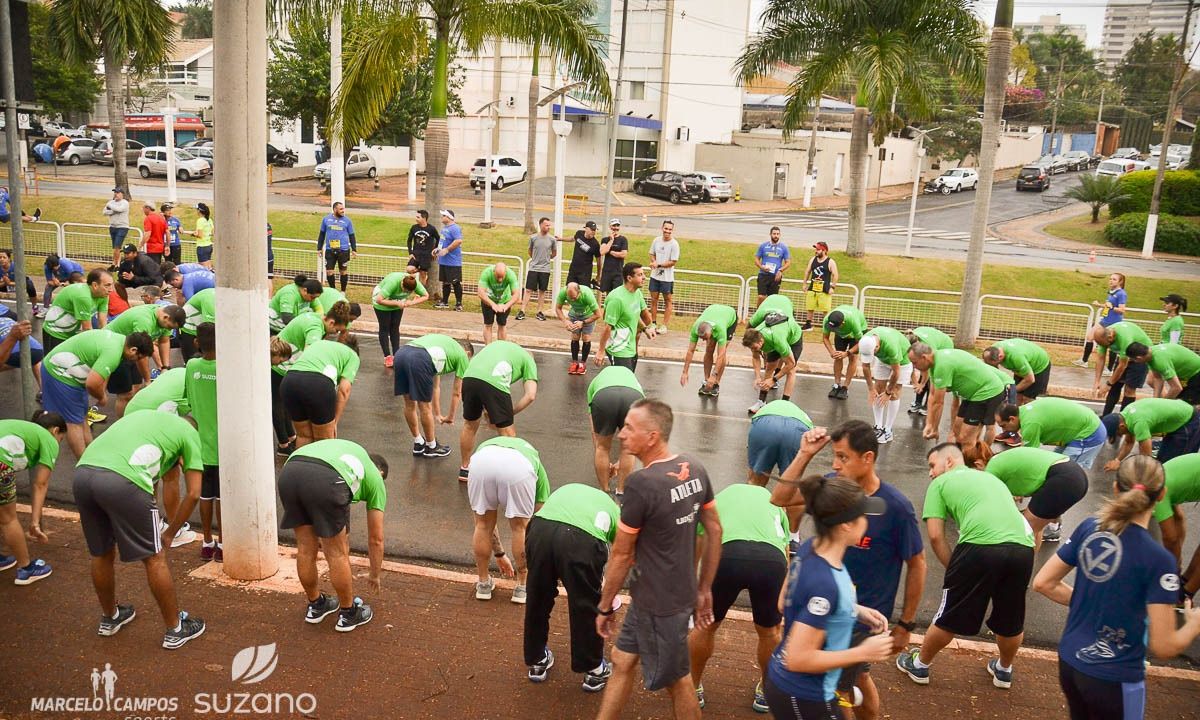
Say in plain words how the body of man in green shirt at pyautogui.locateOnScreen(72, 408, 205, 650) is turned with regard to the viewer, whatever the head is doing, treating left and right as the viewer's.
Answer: facing away from the viewer and to the right of the viewer

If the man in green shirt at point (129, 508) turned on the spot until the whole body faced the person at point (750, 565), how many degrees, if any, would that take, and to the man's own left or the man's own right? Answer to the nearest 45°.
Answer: approximately 90° to the man's own right

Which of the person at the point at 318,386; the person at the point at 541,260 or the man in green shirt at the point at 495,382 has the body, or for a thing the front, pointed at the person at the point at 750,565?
the person at the point at 541,260

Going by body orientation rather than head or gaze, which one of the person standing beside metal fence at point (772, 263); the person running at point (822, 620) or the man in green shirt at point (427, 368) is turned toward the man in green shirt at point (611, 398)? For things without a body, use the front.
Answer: the person standing beside metal fence at point (772, 263)

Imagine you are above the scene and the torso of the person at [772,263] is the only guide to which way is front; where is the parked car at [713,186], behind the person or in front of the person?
behind

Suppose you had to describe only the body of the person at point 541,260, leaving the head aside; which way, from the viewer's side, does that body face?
toward the camera

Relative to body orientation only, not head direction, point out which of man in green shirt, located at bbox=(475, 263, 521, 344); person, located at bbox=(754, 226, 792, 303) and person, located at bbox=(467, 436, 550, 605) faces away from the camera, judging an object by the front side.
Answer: person, located at bbox=(467, 436, 550, 605)

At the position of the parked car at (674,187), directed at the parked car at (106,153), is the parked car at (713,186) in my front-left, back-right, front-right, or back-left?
back-right

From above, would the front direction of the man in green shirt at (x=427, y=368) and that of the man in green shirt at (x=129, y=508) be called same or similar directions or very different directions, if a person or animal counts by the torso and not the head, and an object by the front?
same or similar directions

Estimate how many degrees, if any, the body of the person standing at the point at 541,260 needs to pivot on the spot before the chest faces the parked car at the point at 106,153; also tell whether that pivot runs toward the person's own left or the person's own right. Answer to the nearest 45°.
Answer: approximately 135° to the person's own right

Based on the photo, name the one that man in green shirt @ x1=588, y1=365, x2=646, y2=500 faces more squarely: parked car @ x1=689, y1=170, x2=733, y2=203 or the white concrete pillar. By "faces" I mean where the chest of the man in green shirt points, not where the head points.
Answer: the parked car

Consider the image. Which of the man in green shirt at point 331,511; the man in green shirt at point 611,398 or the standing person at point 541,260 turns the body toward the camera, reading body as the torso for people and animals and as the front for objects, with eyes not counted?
the standing person

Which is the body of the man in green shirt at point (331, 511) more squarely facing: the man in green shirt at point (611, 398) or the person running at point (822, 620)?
the man in green shirt

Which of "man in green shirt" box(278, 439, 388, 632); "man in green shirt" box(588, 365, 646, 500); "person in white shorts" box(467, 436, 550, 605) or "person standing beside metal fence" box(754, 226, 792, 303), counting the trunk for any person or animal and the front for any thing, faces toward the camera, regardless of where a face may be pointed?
"person standing beside metal fence" box(754, 226, 792, 303)

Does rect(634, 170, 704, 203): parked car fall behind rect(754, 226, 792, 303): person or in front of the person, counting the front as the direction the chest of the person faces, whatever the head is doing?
behind

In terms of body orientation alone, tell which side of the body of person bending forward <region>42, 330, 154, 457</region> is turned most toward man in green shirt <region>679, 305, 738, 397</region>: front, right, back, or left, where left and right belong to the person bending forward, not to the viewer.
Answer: front

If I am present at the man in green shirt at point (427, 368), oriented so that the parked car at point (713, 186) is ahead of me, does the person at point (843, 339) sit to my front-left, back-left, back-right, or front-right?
front-right

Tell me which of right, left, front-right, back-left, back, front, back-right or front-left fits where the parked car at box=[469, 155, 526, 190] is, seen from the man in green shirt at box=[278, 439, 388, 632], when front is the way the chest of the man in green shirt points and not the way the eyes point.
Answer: front-left

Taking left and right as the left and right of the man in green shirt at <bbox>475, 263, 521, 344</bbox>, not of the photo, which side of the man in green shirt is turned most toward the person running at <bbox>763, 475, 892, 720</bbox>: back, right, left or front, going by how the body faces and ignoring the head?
front

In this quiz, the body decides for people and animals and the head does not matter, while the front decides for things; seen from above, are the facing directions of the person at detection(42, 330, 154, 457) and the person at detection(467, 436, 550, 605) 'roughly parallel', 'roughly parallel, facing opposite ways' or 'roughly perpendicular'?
roughly perpendicular

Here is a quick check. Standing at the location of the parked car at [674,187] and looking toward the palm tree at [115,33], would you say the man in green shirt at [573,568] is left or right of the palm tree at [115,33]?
left
